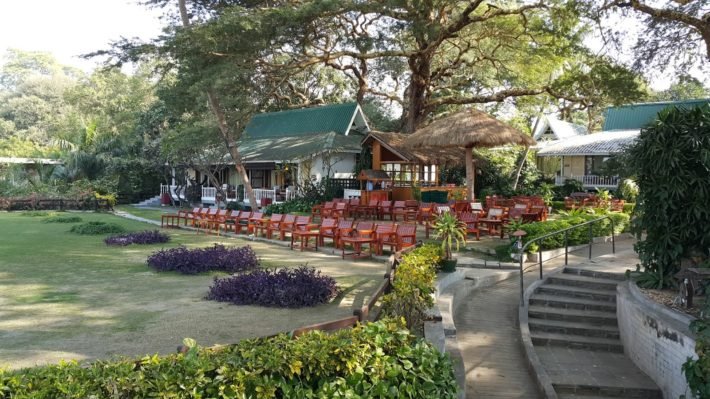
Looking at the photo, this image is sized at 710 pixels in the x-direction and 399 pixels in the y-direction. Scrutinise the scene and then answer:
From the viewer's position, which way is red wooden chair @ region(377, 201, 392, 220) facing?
facing the viewer and to the left of the viewer

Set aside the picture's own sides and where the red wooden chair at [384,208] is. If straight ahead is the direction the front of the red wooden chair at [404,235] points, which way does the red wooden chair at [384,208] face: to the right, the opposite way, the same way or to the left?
the same way

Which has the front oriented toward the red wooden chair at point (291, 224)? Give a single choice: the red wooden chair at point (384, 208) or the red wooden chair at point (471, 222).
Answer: the red wooden chair at point (384, 208)

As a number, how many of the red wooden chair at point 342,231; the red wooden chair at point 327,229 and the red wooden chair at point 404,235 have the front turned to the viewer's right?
0

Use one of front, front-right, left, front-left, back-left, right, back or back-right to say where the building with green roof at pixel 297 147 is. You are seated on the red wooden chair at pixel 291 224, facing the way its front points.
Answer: back-right

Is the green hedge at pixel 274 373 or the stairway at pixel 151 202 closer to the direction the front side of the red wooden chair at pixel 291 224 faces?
the green hedge

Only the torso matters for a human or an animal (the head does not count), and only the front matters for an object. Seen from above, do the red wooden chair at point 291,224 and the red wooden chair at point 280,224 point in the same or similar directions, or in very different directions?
same or similar directions

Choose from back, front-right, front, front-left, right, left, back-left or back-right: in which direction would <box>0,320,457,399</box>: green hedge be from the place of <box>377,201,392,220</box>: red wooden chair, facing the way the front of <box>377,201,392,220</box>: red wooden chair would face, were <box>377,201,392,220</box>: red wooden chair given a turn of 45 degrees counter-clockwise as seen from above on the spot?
front

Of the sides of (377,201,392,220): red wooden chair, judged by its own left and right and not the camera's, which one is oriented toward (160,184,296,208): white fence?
right

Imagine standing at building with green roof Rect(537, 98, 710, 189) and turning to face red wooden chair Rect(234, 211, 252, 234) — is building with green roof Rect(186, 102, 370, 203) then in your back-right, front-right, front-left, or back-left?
front-right

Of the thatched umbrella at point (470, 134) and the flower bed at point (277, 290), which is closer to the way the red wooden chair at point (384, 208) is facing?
the flower bed

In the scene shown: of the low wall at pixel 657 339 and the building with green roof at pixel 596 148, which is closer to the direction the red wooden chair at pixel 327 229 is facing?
the low wall

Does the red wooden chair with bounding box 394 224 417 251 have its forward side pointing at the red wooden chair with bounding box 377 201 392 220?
no

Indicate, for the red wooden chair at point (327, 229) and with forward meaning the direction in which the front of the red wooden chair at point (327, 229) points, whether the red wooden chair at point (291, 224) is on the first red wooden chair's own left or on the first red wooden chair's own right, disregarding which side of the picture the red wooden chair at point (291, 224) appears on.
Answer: on the first red wooden chair's own right

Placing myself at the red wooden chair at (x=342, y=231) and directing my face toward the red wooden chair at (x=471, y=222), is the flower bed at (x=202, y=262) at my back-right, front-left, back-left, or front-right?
back-right

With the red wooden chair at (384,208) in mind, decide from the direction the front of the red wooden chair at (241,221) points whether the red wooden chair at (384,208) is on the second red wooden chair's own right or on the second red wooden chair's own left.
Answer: on the second red wooden chair's own left

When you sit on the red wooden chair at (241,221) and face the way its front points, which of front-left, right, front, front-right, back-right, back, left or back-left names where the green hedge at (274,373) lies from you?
front-left
